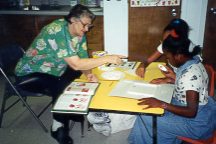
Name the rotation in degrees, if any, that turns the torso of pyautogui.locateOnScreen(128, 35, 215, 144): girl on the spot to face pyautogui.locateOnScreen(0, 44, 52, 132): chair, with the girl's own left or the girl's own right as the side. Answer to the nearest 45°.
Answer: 0° — they already face it

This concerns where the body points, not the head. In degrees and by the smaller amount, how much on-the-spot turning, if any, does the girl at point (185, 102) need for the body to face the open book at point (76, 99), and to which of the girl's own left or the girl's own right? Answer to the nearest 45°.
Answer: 0° — they already face it

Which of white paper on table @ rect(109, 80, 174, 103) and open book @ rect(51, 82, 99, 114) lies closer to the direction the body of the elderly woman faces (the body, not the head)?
the white paper on table

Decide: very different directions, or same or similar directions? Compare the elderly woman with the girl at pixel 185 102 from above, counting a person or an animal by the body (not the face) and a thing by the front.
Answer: very different directions

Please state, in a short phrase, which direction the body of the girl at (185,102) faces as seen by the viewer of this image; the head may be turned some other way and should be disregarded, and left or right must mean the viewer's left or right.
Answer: facing to the left of the viewer

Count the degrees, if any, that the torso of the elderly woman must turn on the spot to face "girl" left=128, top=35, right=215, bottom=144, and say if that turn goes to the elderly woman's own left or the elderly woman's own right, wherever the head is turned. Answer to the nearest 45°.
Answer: approximately 45° to the elderly woman's own right

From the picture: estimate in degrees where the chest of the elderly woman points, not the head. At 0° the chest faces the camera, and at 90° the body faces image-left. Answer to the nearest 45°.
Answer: approximately 270°

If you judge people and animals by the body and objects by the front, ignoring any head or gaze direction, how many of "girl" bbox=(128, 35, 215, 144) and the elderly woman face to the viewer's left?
1

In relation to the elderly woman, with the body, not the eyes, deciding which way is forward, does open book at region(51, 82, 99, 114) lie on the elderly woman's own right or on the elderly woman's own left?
on the elderly woman's own right

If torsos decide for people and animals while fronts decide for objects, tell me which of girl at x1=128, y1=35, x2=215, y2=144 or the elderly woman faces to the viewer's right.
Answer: the elderly woman
